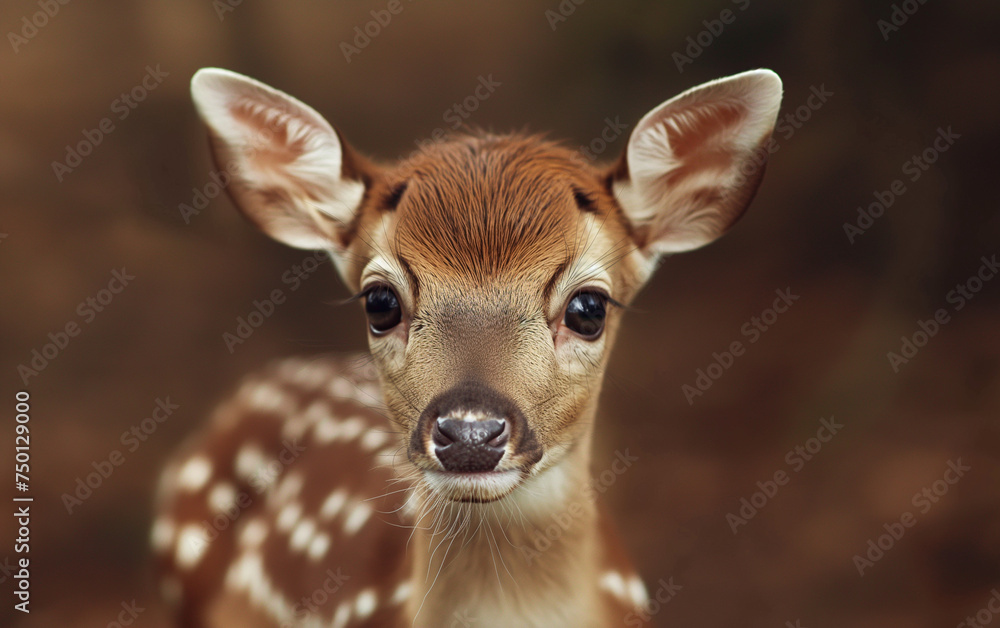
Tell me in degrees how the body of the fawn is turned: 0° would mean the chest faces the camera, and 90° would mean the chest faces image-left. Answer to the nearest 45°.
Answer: approximately 315°
